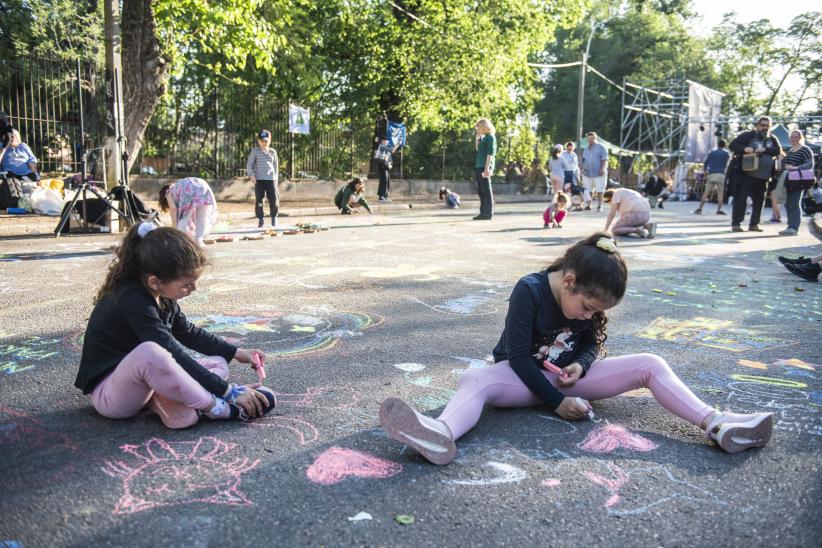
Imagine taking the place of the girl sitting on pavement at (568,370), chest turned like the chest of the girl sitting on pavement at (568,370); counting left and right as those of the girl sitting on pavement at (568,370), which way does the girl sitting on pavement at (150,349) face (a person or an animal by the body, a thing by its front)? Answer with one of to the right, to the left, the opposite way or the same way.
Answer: to the left

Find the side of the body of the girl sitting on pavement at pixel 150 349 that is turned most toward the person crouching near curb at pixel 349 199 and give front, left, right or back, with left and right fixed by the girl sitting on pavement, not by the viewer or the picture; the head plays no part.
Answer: left

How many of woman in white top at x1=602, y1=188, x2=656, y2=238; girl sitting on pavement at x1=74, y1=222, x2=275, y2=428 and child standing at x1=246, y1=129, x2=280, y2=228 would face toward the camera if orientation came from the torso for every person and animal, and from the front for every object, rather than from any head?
1

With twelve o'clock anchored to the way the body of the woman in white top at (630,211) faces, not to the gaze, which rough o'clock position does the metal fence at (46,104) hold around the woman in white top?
The metal fence is roughly at 12 o'clock from the woman in white top.

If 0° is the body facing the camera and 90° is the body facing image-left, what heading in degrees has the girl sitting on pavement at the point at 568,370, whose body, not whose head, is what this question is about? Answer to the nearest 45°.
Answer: approximately 315°

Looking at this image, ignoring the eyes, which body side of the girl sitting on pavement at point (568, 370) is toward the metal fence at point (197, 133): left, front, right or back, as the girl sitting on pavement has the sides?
back

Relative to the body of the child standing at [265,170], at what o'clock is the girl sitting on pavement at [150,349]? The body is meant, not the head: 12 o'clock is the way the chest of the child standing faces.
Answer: The girl sitting on pavement is roughly at 12 o'clock from the child standing.

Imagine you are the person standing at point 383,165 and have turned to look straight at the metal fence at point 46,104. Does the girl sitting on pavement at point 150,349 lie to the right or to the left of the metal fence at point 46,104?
left

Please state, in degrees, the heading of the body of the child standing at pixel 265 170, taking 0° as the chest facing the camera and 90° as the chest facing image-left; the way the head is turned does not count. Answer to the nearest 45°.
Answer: approximately 0°

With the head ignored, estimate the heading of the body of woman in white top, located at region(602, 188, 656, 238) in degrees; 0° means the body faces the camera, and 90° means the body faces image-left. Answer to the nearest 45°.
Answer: approximately 90°

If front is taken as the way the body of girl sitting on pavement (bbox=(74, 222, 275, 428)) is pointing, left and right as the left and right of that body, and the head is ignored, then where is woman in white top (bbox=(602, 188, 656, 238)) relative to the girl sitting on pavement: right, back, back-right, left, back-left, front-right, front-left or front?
front-left

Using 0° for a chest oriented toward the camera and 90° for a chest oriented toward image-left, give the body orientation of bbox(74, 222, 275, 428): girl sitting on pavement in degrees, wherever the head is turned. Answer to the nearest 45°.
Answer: approximately 270°
